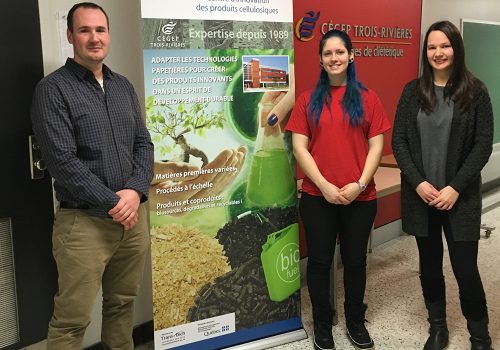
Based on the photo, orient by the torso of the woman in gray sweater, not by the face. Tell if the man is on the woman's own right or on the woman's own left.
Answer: on the woman's own right

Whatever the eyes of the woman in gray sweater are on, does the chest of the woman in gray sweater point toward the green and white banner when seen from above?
no

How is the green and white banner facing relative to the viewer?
toward the camera

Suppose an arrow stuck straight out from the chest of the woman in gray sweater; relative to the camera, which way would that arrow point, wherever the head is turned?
toward the camera

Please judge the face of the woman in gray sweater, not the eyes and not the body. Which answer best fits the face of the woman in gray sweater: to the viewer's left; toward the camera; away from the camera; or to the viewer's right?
toward the camera

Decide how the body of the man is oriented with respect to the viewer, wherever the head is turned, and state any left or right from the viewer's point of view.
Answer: facing the viewer and to the right of the viewer

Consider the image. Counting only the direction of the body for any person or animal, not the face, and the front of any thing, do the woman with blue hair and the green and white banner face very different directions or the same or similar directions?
same or similar directions

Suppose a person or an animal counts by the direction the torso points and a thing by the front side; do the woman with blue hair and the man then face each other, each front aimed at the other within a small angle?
no

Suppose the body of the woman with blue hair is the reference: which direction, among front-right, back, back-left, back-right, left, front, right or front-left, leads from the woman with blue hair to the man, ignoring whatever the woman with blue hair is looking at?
front-right

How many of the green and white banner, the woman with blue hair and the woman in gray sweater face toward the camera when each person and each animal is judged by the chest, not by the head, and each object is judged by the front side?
3

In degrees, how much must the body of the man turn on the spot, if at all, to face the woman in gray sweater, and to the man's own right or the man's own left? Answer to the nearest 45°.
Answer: approximately 45° to the man's own left

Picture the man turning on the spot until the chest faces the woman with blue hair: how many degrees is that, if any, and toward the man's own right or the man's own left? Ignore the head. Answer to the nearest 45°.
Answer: approximately 45° to the man's own left

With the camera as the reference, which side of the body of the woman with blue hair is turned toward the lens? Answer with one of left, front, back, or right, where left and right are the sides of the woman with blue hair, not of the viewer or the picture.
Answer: front

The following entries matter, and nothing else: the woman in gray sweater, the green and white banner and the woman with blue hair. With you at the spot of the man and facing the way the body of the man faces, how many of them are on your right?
0

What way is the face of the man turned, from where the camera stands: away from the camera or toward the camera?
toward the camera

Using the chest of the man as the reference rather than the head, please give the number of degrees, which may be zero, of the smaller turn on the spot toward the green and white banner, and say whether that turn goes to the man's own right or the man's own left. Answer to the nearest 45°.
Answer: approximately 90° to the man's own left
